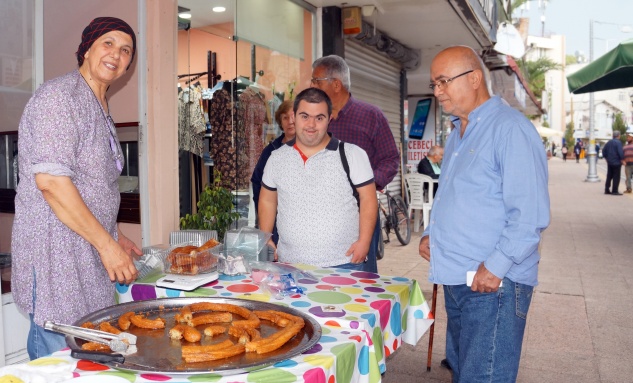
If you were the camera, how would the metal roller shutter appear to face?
facing the viewer and to the right of the viewer

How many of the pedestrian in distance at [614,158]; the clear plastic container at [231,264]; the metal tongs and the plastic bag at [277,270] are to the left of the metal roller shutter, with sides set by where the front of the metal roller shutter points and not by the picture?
1

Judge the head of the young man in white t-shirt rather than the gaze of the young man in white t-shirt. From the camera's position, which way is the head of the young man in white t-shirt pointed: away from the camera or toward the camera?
toward the camera

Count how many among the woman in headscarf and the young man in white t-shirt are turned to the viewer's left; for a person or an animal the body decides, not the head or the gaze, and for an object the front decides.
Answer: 0

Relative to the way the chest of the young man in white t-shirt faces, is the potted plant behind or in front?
behind

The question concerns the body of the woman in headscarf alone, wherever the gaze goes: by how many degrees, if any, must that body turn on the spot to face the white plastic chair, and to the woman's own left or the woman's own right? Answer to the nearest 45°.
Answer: approximately 90° to the woman's own left

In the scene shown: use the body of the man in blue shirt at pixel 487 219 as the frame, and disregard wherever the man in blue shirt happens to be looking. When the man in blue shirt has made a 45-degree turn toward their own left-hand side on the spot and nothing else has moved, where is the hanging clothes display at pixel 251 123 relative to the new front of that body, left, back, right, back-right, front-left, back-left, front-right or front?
back-right

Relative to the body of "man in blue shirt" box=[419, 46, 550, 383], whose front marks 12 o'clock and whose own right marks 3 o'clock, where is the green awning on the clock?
The green awning is roughly at 5 o'clock from the man in blue shirt.

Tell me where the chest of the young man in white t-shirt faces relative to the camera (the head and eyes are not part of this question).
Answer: toward the camera

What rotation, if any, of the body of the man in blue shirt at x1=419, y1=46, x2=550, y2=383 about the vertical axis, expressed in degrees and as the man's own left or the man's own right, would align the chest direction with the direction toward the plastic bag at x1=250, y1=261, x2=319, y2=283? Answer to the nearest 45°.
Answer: approximately 45° to the man's own right

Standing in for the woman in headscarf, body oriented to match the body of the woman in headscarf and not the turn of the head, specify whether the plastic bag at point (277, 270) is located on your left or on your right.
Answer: on your left

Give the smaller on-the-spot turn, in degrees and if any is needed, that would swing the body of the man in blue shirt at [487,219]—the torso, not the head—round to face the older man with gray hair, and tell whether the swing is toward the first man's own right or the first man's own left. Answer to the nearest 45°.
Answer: approximately 90° to the first man's own right

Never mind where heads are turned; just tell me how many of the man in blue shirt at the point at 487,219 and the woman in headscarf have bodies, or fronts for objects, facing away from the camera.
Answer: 0

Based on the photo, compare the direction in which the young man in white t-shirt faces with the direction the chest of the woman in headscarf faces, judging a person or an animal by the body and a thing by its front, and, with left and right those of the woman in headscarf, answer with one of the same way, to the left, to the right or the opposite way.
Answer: to the right

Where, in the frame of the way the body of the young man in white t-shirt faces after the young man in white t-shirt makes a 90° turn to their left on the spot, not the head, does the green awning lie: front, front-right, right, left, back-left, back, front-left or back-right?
front-left

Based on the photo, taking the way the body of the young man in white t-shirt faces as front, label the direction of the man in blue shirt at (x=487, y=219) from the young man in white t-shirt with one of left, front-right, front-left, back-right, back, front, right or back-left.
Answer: front-left

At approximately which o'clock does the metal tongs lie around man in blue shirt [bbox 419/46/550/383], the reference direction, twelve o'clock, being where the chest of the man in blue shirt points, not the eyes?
The metal tongs is roughly at 12 o'clock from the man in blue shirt.

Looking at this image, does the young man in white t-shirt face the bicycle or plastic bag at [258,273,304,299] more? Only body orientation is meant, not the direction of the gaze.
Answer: the plastic bag

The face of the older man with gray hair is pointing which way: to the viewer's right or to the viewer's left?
to the viewer's left

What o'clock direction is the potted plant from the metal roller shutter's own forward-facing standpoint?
The potted plant is roughly at 2 o'clock from the metal roller shutter.
